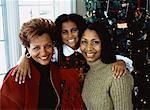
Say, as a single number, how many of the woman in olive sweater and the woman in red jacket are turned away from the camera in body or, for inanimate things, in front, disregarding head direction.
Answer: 0

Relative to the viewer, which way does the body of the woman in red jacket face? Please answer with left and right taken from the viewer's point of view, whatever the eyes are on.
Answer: facing the viewer and to the right of the viewer

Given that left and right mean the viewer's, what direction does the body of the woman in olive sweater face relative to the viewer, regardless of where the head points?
facing the viewer and to the left of the viewer
